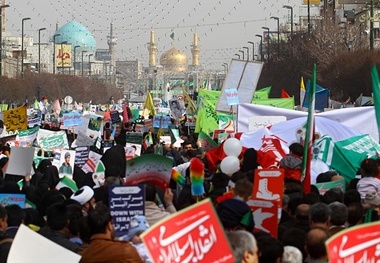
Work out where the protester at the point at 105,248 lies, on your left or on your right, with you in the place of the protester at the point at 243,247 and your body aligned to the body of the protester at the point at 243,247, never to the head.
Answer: on your left

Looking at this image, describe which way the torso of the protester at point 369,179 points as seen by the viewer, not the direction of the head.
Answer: away from the camera

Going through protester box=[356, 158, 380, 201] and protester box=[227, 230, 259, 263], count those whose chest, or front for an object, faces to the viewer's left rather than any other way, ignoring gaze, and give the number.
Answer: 0

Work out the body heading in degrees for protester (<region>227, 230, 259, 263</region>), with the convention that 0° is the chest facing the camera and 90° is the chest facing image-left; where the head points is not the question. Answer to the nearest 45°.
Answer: approximately 225°

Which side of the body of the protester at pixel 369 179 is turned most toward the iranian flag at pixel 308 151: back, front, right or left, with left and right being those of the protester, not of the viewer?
left

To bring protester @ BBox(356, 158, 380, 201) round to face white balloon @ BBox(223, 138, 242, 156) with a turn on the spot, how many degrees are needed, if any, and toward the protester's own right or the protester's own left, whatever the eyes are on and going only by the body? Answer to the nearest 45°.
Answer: approximately 45° to the protester's own left

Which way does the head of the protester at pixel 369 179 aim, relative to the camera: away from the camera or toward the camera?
away from the camera
